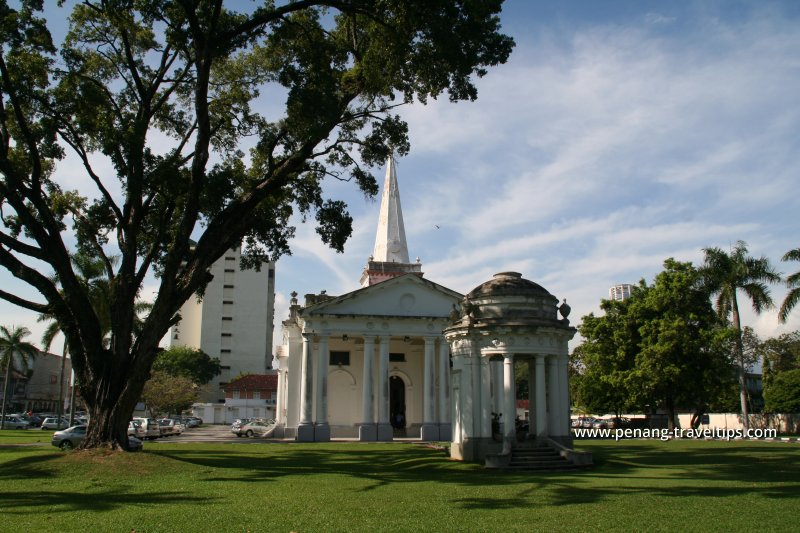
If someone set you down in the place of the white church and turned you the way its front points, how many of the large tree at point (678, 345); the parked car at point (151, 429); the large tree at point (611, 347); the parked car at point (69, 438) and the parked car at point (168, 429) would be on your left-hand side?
2

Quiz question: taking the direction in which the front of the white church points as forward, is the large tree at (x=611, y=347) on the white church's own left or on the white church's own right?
on the white church's own left

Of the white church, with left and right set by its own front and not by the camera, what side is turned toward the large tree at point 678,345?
left

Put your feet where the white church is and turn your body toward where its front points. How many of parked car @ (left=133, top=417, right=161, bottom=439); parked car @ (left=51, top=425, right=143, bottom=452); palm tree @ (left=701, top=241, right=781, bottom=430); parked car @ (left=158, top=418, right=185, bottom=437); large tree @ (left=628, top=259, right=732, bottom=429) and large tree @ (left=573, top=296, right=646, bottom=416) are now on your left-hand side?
3

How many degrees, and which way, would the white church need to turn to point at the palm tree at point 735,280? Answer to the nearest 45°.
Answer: approximately 90° to its left

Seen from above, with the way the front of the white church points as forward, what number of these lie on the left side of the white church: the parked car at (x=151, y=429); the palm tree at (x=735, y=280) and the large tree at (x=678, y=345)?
2

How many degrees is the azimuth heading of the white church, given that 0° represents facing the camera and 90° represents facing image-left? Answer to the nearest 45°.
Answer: approximately 0°

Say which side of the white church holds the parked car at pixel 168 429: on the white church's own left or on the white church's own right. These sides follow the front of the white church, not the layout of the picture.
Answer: on the white church's own right

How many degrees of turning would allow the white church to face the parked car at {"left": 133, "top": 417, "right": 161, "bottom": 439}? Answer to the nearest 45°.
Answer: approximately 90° to its right
